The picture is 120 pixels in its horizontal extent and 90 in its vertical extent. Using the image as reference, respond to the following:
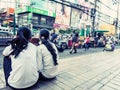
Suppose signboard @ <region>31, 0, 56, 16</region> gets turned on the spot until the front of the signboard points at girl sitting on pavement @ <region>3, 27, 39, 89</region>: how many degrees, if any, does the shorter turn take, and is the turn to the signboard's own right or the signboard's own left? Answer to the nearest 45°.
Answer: approximately 45° to the signboard's own right

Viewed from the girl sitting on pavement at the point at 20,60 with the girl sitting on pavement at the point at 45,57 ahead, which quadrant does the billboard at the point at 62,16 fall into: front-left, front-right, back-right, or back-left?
front-left

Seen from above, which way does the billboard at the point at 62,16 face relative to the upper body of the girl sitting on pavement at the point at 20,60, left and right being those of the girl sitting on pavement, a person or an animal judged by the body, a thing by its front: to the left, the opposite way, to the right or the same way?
the opposite way

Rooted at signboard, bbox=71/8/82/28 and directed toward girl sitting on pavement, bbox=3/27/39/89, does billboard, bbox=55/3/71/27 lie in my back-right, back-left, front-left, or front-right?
front-right

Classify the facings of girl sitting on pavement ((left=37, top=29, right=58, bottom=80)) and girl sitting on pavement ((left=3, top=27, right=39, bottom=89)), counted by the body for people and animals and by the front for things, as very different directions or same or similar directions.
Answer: same or similar directions

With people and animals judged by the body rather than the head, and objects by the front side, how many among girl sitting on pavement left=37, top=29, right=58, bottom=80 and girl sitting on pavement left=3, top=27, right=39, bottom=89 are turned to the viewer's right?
0

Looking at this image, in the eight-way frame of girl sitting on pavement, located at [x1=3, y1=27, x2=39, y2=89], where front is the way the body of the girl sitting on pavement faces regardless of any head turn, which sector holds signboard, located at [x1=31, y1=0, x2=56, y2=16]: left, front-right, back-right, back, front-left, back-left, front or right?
front-right

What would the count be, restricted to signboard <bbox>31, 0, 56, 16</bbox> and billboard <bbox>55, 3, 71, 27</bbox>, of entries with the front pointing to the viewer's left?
0

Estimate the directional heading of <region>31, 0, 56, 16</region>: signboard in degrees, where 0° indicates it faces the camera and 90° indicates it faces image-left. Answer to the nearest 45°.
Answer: approximately 315°

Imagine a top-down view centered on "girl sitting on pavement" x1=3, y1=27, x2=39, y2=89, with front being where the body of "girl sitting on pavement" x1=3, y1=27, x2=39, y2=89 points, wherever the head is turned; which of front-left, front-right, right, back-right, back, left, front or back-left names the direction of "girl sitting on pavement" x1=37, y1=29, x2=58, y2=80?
right

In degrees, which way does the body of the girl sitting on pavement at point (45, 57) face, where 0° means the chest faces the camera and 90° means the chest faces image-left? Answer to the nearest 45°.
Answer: approximately 135°

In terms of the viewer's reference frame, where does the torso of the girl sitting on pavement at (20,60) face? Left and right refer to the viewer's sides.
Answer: facing away from the viewer and to the left of the viewer

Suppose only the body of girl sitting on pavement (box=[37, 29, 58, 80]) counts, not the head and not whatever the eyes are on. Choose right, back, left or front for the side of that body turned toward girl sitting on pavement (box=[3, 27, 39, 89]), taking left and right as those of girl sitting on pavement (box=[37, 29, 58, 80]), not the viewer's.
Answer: left

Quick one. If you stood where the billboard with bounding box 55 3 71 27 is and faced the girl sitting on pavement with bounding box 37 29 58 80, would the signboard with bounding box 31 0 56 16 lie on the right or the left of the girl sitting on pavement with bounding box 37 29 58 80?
right

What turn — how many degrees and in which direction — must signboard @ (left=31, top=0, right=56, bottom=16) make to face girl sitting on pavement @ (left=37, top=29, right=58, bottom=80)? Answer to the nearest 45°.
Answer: approximately 45° to its right

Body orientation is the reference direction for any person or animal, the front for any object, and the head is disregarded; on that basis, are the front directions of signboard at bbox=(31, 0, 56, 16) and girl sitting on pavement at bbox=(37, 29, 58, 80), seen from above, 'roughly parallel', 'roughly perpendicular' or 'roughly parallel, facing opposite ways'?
roughly parallel, facing opposite ways

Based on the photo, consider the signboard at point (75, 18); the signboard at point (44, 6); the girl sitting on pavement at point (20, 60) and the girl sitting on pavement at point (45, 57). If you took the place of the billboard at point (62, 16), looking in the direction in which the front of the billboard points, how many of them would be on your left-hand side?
1

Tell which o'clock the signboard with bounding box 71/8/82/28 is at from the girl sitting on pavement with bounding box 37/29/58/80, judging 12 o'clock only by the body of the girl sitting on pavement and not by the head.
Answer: The signboard is roughly at 2 o'clock from the girl sitting on pavement.
